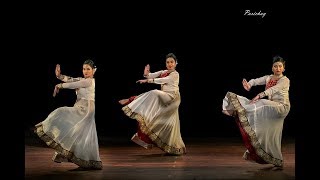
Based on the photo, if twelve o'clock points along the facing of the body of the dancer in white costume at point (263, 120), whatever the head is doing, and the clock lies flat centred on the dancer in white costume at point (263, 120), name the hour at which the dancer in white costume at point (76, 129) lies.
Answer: the dancer in white costume at point (76, 129) is roughly at 1 o'clock from the dancer in white costume at point (263, 120).

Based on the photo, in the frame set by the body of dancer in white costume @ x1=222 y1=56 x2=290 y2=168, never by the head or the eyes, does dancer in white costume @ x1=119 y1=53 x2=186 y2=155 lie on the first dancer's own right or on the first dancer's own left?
on the first dancer's own right

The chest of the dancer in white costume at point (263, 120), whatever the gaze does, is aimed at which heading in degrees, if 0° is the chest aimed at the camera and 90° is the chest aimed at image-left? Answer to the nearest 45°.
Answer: approximately 45°
